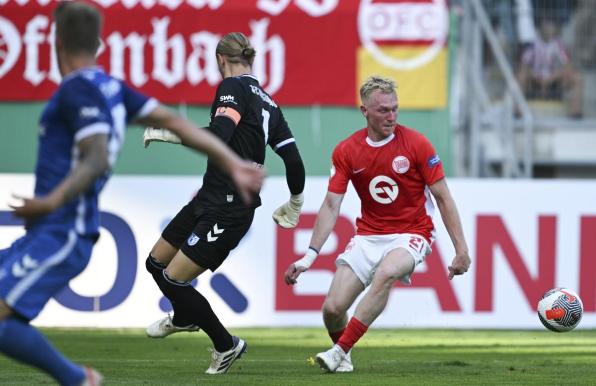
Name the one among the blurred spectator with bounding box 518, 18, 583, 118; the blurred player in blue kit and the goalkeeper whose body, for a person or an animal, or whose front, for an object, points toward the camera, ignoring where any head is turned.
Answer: the blurred spectator

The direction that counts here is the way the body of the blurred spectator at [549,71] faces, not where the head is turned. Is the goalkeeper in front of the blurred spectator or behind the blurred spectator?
in front

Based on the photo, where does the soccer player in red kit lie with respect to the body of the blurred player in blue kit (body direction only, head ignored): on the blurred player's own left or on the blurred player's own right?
on the blurred player's own right

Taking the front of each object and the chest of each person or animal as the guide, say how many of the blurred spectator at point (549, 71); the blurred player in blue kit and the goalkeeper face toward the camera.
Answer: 1

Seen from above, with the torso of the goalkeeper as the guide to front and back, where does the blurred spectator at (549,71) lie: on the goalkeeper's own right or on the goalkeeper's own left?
on the goalkeeper's own right

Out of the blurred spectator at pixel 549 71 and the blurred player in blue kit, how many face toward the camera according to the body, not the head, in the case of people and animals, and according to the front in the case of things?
1

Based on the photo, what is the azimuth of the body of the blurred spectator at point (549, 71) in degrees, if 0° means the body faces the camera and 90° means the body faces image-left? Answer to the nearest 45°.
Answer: approximately 0°

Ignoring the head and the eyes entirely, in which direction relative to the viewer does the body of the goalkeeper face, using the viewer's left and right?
facing away from the viewer and to the left of the viewer
